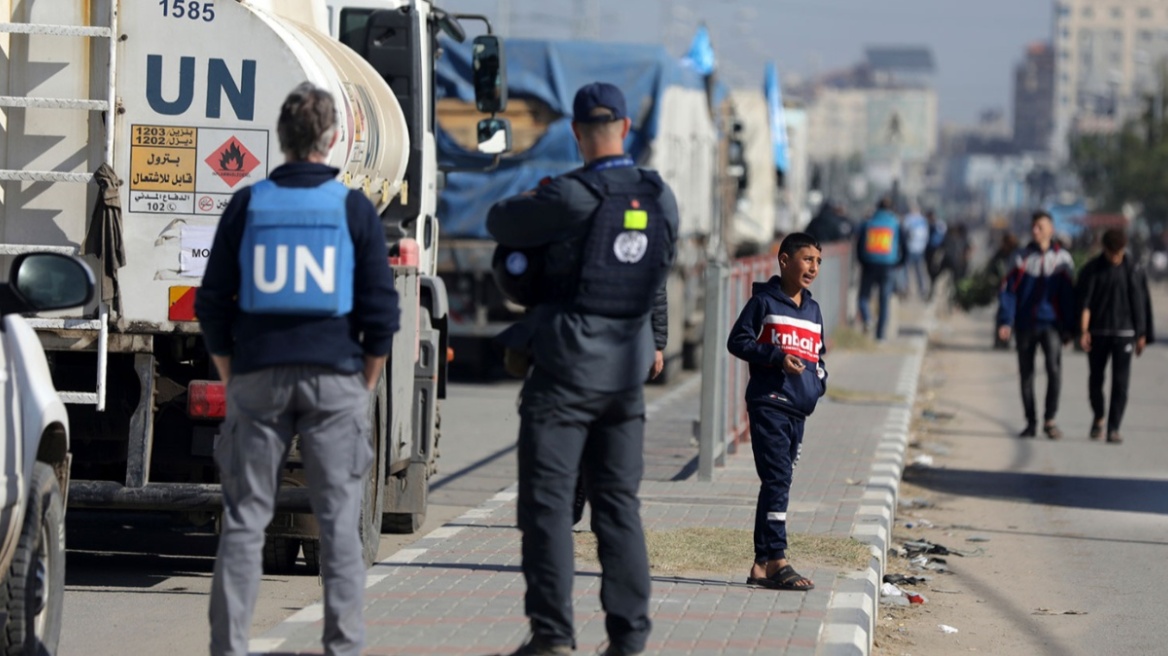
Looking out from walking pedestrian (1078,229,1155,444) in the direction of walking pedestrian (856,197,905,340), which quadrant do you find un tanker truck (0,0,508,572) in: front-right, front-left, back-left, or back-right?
back-left

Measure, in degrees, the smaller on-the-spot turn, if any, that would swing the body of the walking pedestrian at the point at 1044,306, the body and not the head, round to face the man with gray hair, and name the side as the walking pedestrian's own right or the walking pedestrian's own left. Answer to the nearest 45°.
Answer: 0° — they already face them

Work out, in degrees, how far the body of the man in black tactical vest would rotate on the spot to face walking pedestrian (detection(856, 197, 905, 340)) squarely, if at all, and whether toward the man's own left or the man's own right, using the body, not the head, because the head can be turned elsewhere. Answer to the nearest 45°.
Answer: approximately 45° to the man's own right

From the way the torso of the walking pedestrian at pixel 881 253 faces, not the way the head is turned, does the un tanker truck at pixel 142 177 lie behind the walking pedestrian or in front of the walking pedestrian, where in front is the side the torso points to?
behind

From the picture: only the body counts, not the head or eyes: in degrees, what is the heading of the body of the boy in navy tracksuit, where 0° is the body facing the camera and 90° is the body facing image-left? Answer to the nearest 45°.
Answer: approximately 315°

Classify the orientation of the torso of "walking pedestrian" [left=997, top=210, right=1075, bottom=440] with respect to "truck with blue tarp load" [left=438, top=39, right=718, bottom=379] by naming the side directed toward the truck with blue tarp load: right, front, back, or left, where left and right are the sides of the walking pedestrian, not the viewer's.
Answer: right

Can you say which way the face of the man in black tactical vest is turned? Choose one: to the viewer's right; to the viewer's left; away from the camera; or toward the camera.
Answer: away from the camera

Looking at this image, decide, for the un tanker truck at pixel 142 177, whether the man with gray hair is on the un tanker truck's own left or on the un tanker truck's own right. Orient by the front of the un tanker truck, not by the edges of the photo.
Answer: on the un tanker truck's own right

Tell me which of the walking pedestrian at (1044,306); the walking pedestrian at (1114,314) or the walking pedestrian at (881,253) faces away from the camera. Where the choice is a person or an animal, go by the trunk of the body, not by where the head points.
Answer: the walking pedestrian at (881,253)

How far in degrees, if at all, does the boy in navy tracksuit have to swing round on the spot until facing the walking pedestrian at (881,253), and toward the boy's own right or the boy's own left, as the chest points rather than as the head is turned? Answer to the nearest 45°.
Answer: approximately 135° to the boy's own left

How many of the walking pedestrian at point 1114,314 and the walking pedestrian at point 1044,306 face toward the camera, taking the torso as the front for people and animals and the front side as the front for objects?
2

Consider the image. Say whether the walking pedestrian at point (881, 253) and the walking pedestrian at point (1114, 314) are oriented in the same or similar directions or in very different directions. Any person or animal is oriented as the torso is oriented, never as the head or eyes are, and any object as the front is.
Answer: very different directions

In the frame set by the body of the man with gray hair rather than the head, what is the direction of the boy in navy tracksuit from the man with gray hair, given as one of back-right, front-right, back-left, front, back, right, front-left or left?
front-right

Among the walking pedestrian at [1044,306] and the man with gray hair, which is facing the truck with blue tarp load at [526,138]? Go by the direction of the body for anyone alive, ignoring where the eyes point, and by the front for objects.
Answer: the man with gray hair

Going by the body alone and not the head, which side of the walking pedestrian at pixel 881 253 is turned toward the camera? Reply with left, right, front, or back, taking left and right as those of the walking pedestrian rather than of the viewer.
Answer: back
